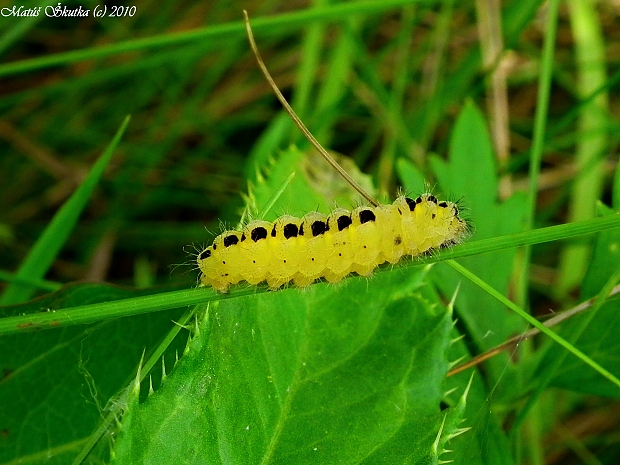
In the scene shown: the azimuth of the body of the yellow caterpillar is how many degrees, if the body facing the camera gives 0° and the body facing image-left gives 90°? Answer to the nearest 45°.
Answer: approximately 270°

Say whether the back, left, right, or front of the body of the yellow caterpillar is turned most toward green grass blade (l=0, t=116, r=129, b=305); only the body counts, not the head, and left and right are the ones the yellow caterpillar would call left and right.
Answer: back

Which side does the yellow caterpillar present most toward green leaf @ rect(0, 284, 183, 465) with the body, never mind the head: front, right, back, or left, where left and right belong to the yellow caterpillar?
back

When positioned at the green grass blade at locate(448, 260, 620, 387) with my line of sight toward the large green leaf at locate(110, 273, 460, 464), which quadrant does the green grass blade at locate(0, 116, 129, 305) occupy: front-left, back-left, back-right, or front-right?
front-right

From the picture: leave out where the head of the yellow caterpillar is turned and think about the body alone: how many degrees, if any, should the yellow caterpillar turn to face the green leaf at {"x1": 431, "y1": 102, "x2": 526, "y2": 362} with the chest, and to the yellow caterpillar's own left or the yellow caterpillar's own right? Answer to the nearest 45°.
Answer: approximately 45° to the yellow caterpillar's own left
